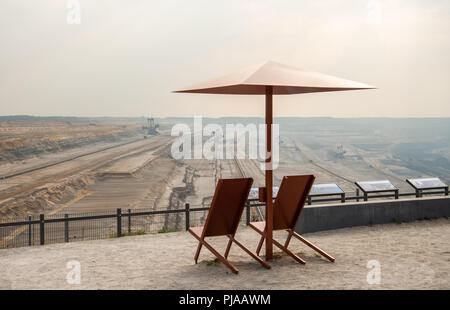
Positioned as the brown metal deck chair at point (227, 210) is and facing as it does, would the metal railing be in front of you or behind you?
in front

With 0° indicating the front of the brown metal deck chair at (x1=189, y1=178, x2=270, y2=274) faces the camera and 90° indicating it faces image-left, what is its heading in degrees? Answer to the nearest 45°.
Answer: approximately 135°
